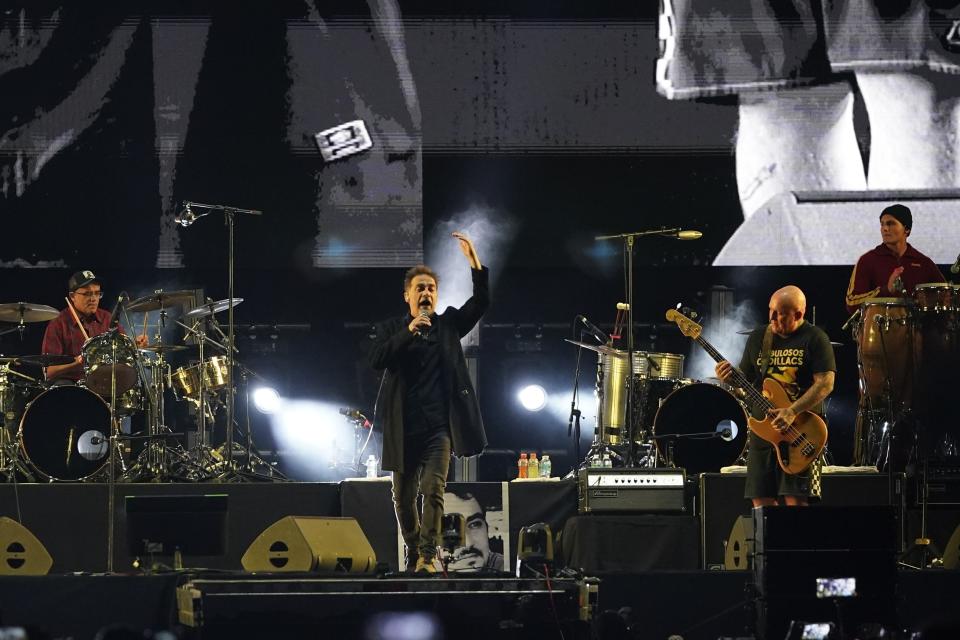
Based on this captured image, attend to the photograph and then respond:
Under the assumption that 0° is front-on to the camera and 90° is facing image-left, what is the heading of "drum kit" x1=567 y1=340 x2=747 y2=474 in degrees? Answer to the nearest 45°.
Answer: approximately 0°

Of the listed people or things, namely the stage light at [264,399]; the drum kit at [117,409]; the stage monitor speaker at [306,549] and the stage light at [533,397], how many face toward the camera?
3

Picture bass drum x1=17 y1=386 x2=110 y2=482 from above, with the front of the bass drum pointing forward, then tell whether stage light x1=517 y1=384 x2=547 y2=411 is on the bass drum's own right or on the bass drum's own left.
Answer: on the bass drum's own left

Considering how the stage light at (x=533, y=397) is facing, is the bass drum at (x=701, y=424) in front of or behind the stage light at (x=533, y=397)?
in front

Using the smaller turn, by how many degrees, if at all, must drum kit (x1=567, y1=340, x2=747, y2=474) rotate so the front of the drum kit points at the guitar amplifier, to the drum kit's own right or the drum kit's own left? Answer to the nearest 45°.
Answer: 0° — it already faces it

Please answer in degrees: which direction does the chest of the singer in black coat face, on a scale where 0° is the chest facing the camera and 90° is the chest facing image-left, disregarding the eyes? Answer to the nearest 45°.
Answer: approximately 0°

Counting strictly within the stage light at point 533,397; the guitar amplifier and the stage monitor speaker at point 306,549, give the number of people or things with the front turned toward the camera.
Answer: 2

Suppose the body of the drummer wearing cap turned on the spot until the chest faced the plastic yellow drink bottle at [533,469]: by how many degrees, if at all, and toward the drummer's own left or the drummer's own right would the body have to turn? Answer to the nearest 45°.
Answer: approximately 45° to the drummer's own left
